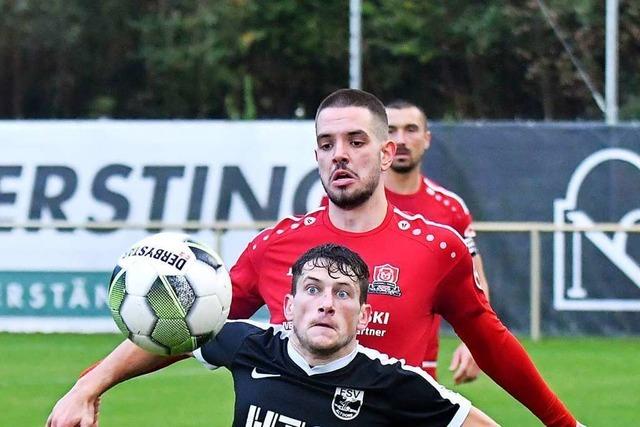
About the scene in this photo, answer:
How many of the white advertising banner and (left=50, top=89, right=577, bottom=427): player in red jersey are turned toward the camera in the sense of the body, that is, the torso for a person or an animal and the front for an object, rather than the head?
2

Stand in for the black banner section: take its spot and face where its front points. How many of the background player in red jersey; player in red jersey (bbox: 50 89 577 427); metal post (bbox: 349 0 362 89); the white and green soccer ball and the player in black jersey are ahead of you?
4

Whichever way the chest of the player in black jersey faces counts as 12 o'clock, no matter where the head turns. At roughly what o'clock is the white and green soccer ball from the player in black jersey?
The white and green soccer ball is roughly at 3 o'clock from the player in black jersey.

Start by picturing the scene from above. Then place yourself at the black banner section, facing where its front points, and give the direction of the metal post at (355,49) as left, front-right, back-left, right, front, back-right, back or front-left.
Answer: back-right

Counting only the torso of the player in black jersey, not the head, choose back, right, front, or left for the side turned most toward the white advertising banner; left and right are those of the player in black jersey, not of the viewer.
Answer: back

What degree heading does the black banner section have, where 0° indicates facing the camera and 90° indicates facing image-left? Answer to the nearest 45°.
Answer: approximately 0°
